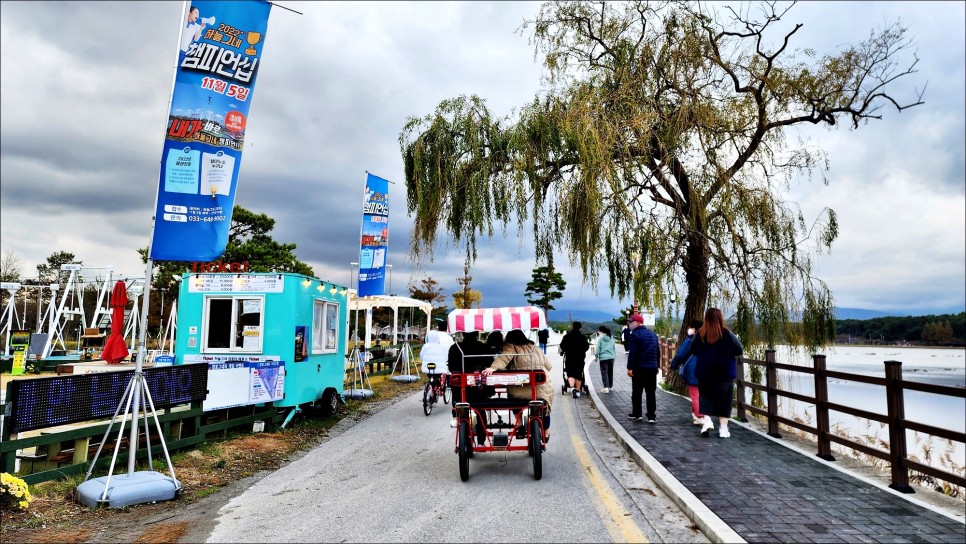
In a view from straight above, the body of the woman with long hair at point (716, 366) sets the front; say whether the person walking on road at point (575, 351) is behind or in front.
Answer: in front

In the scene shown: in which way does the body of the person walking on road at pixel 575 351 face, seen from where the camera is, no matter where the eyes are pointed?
away from the camera

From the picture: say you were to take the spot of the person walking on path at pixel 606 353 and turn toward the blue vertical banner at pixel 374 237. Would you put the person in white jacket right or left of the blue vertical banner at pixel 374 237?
left

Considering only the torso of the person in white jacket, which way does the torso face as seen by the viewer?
away from the camera

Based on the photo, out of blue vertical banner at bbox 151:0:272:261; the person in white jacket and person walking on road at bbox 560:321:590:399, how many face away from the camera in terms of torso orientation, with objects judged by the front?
2

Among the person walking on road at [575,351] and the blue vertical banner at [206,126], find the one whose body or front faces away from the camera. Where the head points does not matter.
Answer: the person walking on road

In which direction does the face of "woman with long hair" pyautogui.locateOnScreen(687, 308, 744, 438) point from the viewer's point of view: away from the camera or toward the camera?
away from the camera

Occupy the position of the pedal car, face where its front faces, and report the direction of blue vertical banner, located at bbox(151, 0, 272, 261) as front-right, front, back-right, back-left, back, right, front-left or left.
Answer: left

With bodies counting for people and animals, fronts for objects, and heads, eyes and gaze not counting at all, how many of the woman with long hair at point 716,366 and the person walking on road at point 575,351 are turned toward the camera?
0

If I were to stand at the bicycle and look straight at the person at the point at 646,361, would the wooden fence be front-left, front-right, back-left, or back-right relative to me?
front-right

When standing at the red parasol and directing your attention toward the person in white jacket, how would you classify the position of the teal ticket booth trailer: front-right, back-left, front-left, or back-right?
front-right

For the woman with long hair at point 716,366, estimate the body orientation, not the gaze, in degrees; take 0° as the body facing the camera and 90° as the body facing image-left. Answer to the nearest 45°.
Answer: approximately 180°

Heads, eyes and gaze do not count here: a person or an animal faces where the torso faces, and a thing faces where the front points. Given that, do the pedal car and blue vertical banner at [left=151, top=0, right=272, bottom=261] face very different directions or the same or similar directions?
very different directions

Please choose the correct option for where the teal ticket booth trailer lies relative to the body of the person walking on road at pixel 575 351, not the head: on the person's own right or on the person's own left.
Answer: on the person's own left

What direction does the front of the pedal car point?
away from the camera

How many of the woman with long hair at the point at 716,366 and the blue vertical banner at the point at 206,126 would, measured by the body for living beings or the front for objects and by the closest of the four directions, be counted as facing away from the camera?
1

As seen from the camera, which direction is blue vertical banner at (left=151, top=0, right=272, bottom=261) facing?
toward the camera
